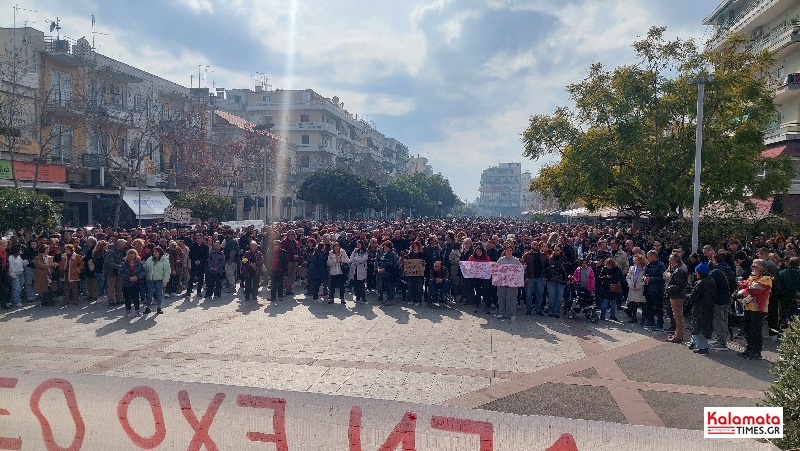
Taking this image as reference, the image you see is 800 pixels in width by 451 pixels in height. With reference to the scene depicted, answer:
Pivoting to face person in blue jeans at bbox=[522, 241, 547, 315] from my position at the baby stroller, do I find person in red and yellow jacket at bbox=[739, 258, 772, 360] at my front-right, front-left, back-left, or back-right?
back-left

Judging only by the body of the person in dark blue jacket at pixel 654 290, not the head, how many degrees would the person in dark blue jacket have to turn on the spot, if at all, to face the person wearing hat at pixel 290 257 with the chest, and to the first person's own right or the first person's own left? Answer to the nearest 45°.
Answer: approximately 45° to the first person's own right

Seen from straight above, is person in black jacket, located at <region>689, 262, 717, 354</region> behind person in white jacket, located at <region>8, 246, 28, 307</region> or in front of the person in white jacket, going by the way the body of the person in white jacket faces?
in front

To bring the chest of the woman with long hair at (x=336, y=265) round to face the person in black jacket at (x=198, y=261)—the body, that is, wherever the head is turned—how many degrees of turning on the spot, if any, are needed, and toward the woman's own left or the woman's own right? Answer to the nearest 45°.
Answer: approximately 90° to the woman's own right

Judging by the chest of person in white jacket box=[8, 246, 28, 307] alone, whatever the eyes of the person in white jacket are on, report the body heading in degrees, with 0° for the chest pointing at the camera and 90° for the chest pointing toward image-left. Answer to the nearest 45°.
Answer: approximately 315°
